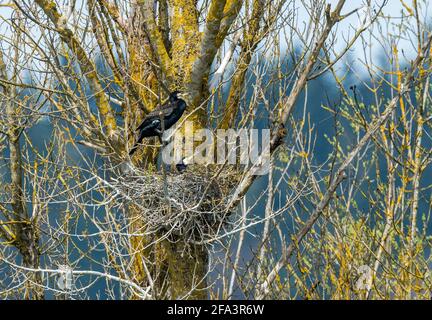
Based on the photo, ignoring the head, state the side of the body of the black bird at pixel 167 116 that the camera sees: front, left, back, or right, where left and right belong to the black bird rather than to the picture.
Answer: right
